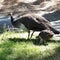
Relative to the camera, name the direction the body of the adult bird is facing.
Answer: to the viewer's left
